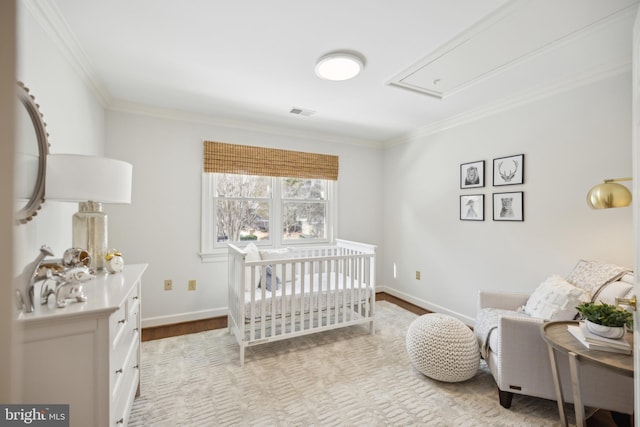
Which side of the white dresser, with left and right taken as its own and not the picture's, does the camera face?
right

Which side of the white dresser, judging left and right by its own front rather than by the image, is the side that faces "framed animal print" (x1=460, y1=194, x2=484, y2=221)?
front

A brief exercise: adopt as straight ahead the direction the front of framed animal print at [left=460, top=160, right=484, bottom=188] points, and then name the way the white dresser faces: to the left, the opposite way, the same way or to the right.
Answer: the opposite way

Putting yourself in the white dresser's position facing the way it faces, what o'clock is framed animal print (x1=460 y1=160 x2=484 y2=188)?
The framed animal print is roughly at 12 o'clock from the white dresser.

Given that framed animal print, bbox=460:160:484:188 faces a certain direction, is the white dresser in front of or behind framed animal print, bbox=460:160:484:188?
in front

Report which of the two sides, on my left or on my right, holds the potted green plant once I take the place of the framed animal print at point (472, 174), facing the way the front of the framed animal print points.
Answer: on my left

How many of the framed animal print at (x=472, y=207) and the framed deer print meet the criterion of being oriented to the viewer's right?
0

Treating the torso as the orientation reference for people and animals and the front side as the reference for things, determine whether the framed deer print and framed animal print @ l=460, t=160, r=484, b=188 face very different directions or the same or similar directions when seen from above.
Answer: same or similar directions

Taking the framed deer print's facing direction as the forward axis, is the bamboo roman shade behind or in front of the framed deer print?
in front

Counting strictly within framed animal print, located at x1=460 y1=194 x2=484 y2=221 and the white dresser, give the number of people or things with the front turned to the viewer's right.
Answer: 1

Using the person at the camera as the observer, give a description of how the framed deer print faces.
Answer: facing the viewer and to the left of the viewer

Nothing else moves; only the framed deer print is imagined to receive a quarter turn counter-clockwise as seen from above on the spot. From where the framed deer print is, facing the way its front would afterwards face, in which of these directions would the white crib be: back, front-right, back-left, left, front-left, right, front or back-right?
right

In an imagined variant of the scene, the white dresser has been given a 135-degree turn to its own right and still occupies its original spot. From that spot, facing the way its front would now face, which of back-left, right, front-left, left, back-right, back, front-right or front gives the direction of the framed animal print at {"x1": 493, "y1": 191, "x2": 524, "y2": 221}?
back-left

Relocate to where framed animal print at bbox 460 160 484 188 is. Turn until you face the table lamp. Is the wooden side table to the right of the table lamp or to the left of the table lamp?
left

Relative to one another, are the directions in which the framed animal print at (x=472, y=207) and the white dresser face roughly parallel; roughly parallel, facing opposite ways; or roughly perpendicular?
roughly parallel, facing opposite ways
